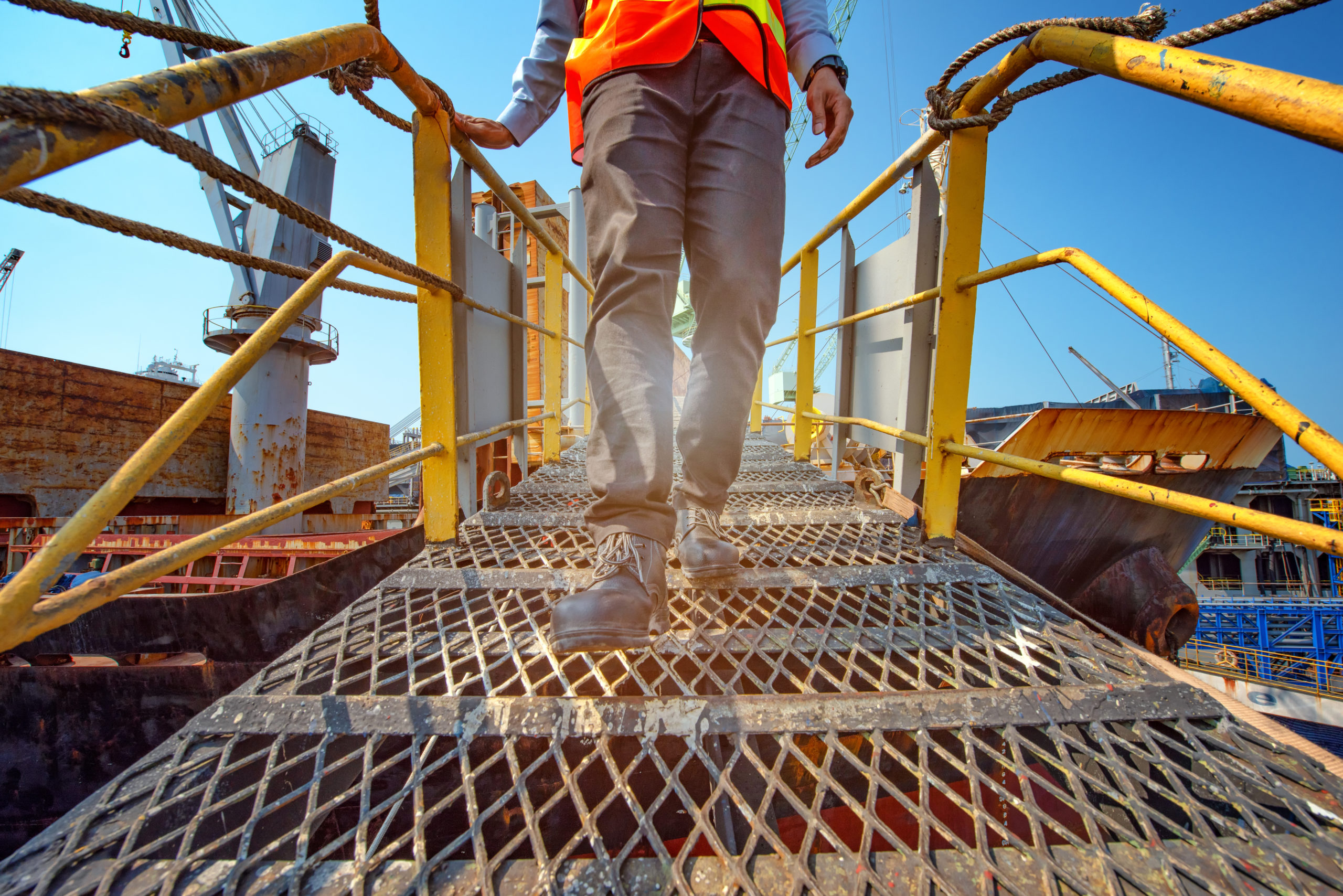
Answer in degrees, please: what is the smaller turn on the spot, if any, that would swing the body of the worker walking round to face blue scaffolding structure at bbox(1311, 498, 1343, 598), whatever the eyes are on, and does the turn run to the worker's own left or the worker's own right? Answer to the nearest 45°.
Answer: approximately 135° to the worker's own left

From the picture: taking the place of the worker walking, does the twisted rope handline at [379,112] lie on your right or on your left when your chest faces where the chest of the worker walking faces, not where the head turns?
on your right

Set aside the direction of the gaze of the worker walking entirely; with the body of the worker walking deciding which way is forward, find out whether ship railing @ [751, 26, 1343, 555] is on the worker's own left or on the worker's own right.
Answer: on the worker's own left

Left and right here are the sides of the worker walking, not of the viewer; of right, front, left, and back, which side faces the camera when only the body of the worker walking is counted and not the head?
front

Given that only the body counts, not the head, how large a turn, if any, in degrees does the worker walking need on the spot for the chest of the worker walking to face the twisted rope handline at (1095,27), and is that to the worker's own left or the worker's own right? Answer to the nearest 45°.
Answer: approximately 90° to the worker's own left

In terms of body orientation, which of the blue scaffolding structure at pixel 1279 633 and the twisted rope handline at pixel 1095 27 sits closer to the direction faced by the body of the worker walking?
the twisted rope handline

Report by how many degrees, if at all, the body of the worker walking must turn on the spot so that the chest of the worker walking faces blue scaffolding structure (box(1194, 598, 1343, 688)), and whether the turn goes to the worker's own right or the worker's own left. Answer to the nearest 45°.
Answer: approximately 135° to the worker's own left
